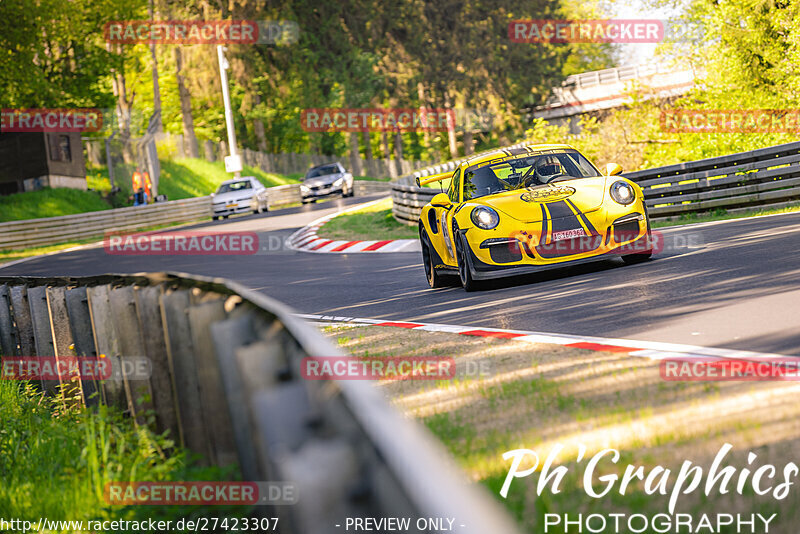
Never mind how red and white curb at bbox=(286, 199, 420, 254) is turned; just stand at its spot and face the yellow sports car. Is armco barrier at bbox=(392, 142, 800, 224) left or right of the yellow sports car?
left

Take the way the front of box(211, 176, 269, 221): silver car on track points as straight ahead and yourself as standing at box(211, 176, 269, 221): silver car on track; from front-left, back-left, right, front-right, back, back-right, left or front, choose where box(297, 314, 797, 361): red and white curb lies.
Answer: front-left

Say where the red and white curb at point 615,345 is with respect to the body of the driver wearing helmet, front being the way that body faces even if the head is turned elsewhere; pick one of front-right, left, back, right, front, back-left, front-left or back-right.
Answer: front-right

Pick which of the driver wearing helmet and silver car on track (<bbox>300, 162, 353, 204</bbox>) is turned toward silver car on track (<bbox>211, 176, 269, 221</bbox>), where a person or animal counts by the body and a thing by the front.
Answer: silver car on track (<bbox>300, 162, 353, 204</bbox>)

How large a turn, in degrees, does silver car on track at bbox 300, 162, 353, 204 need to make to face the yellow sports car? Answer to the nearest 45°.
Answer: approximately 45° to its left

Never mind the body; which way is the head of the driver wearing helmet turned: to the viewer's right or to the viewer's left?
to the viewer's right

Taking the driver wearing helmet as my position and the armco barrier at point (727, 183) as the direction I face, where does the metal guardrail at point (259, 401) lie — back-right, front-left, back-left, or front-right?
back-right

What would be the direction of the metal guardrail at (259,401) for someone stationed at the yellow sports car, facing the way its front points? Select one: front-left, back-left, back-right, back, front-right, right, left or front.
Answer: front-right

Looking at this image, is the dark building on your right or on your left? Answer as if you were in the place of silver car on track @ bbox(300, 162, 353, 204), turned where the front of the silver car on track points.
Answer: on your right
